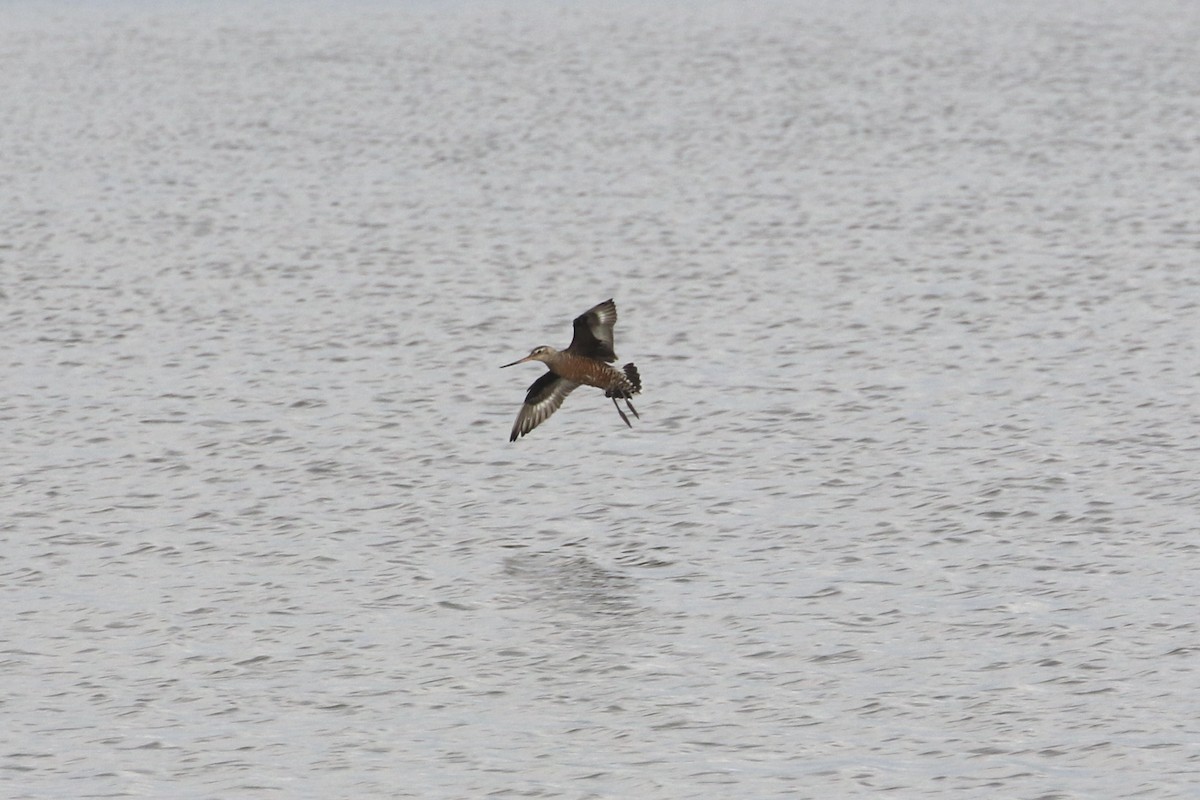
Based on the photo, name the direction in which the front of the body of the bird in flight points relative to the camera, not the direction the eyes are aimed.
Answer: to the viewer's left
